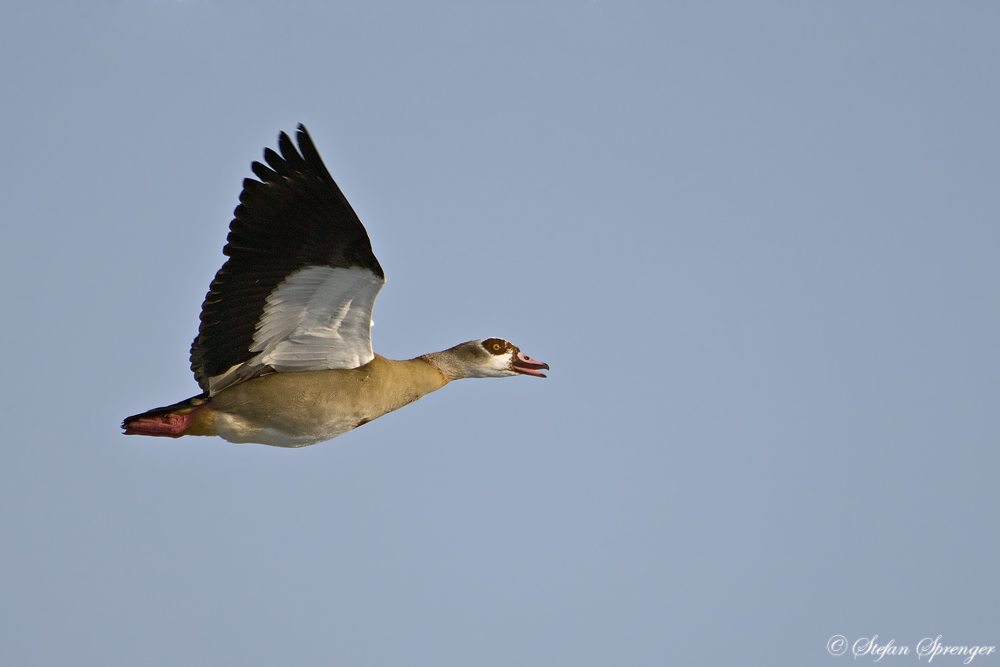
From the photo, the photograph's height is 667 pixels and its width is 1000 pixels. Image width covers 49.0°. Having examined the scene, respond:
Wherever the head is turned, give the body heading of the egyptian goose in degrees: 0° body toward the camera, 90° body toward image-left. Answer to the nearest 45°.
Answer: approximately 270°
